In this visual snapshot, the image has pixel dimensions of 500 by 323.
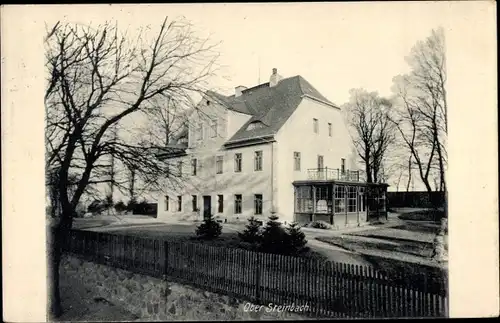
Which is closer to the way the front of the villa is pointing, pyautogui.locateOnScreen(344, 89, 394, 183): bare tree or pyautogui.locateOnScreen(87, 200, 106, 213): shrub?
the shrub

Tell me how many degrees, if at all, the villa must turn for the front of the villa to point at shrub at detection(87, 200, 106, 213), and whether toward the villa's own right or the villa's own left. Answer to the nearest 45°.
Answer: approximately 45° to the villa's own right

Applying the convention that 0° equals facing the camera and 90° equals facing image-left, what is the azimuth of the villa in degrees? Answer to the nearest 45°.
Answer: approximately 45°

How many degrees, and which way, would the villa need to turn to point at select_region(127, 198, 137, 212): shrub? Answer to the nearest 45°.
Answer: approximately 45° to its right

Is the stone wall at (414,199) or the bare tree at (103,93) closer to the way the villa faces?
the bare tree

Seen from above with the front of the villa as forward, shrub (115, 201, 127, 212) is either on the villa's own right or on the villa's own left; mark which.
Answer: on the villa's own right

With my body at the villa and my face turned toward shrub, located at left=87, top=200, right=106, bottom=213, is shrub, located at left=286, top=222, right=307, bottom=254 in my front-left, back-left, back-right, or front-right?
back-left
